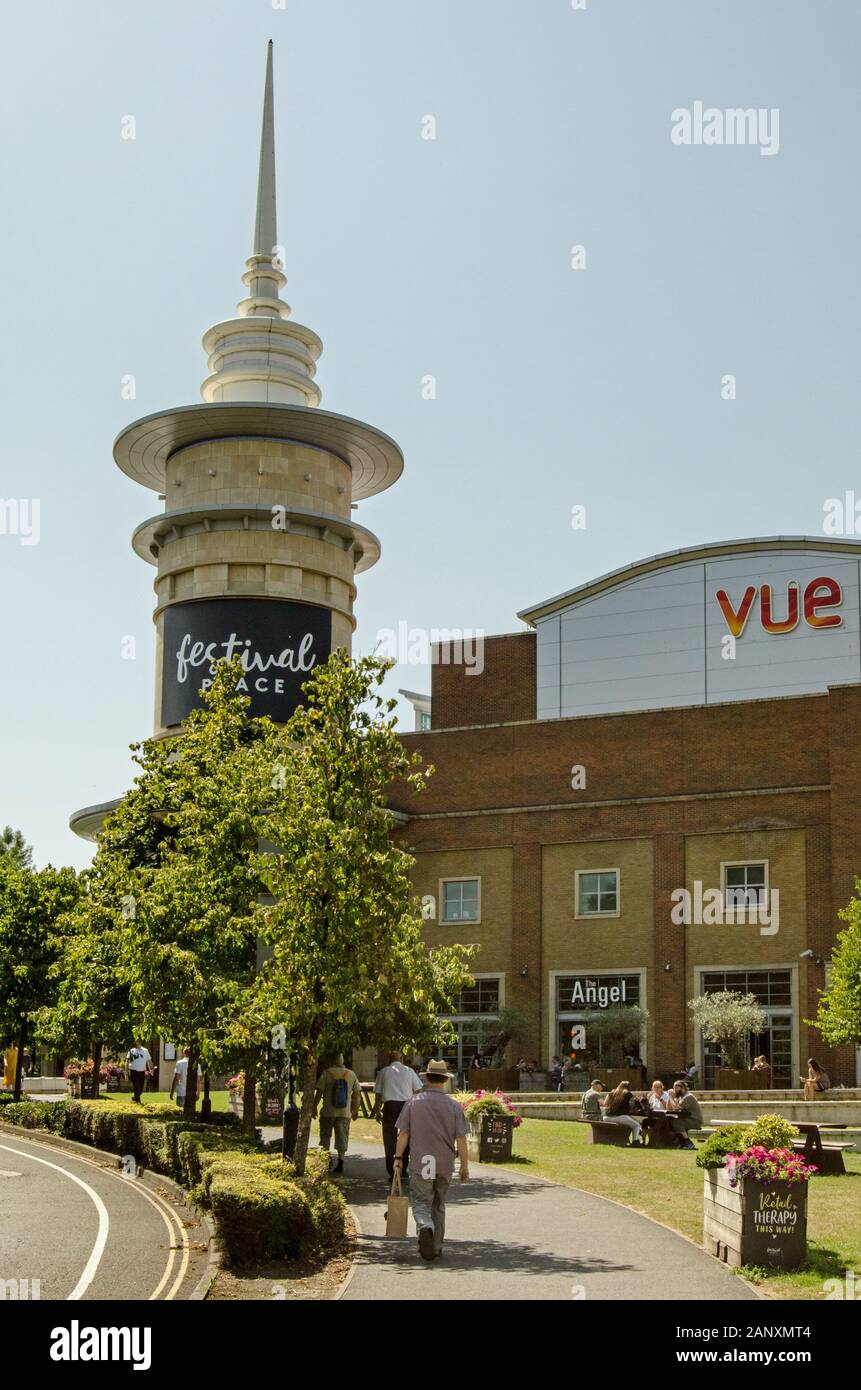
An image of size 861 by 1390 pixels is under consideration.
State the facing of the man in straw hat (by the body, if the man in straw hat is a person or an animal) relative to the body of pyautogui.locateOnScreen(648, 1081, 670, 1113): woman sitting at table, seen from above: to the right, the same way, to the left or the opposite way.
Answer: the opposite way

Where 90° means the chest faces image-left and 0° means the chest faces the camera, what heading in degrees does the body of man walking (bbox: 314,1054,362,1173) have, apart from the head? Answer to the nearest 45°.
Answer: approximately 180°

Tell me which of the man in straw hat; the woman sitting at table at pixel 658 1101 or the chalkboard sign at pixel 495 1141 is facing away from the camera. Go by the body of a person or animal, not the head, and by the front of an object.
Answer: the man in straw hat

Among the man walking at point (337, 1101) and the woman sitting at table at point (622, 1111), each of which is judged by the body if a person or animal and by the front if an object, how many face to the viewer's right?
1

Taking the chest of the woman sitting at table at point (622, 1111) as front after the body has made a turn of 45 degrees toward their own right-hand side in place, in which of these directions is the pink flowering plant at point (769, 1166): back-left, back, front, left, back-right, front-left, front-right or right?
front-right

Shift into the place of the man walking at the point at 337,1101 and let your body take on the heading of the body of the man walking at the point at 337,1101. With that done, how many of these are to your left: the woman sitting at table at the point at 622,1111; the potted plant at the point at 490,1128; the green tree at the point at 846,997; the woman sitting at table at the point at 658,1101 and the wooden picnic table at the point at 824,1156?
0

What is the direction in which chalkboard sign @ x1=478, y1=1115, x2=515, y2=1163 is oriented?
toward the camera

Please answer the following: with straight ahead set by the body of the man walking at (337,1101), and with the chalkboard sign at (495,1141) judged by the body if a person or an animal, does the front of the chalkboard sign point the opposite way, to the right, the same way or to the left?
the opposite way

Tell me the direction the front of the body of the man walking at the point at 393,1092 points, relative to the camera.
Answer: away from the camera

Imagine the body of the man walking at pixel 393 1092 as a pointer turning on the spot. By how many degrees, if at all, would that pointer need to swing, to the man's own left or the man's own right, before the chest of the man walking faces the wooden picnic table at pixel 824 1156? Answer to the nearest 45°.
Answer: approximately 45° to the man's own right

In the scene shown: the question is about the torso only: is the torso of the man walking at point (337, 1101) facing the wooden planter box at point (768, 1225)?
no

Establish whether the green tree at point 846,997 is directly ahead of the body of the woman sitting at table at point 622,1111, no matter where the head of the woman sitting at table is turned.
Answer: no

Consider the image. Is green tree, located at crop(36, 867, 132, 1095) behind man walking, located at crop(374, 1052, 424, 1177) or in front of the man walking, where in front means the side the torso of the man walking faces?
in front

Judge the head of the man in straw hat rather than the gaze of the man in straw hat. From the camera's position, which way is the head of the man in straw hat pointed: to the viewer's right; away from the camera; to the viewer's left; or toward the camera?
away from the camera

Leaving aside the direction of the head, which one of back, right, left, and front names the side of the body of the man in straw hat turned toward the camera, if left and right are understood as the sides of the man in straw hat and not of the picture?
back

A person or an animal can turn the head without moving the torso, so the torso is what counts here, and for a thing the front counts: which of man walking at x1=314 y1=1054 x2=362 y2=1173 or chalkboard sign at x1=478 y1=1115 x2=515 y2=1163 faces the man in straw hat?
the chalkboard sign
